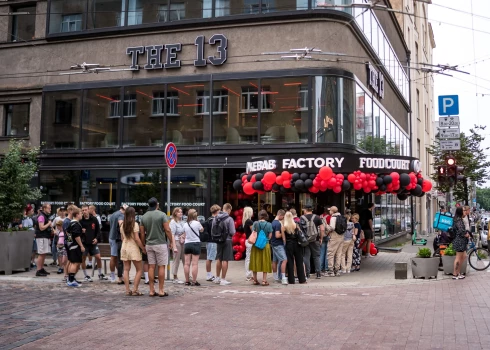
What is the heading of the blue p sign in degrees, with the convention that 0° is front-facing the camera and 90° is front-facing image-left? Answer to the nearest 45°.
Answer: approximately 0°

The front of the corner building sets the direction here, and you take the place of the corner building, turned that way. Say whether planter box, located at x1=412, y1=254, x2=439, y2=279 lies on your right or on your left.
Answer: on your left

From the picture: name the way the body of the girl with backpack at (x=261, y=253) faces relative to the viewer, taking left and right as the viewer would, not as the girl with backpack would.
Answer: facing away from the viewer

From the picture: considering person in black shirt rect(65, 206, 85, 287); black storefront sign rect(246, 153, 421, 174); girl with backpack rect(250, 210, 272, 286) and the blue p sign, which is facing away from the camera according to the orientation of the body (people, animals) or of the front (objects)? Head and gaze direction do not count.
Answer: the girl with backpack

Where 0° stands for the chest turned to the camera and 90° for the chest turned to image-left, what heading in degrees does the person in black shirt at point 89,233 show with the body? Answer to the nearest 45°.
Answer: approximately 0°

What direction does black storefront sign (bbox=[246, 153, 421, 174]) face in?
toward the camera

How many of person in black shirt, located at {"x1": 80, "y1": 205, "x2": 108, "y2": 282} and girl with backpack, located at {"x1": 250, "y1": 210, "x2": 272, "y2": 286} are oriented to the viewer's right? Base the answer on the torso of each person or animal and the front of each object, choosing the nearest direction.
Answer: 0

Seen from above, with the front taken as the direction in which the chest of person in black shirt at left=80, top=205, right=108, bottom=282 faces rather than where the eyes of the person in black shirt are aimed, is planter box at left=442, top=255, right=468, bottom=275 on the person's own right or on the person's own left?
on the person's own left

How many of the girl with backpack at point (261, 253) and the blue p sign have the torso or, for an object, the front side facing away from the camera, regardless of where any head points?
1

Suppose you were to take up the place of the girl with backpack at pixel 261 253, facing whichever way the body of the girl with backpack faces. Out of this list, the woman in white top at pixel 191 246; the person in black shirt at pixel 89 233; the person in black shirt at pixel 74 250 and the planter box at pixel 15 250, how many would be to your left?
4

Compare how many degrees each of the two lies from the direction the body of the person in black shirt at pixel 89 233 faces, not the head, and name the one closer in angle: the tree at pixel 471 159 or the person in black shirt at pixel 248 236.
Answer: the person in black shirt

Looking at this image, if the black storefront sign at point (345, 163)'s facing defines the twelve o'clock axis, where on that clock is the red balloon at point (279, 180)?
The red balloon is roughly at 3 o'clock from the black storefront sign.

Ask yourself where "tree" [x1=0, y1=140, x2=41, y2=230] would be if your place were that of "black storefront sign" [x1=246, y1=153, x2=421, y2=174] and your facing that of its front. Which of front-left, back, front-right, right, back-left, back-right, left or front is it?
right

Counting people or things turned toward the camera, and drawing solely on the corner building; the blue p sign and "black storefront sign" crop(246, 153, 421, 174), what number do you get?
3

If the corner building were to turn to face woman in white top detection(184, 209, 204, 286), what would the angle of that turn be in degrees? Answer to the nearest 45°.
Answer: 0° — it already faces them
